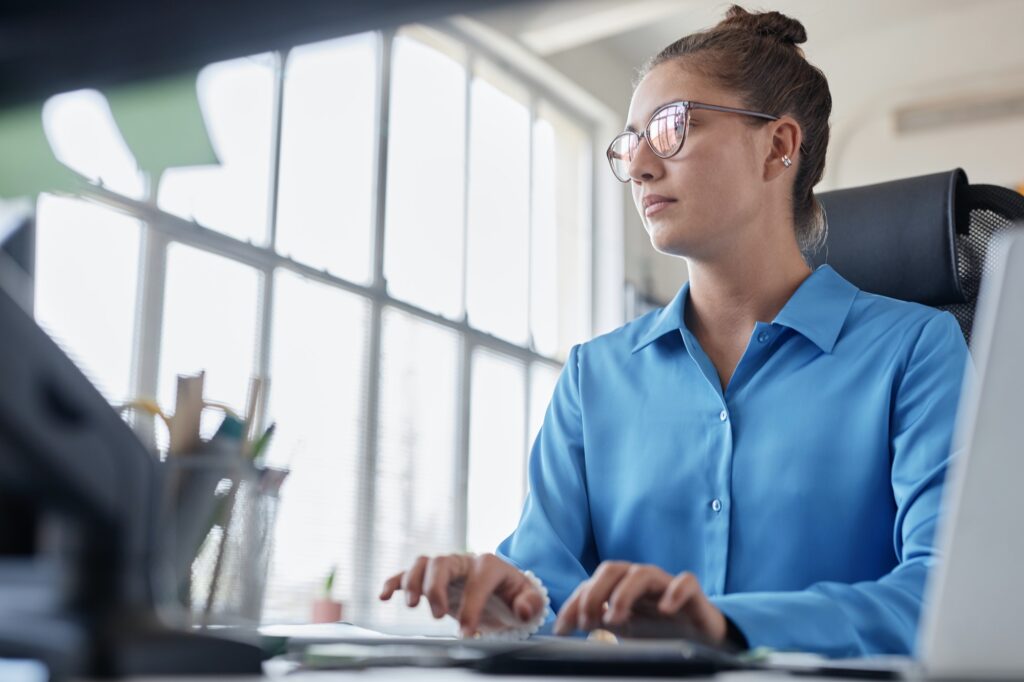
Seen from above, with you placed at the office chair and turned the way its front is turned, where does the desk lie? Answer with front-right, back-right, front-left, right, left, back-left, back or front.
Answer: front-left

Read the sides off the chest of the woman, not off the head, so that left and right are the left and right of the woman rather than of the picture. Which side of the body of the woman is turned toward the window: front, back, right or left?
right

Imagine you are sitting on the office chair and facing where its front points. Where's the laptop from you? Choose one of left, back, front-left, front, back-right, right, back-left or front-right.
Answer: front-left

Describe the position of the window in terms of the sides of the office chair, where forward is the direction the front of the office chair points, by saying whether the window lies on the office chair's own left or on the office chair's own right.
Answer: on the office chair's own right

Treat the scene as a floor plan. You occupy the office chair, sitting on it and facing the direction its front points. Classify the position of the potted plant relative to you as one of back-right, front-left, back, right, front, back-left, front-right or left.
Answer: right

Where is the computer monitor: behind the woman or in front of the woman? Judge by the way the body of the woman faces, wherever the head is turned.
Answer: in front

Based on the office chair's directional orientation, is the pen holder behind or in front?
in front

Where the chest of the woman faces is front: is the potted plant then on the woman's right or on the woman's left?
on the woman's right

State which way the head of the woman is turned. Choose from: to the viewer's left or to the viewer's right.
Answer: to the viewer's left

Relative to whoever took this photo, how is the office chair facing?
facing the viewer and to the left of the viewer

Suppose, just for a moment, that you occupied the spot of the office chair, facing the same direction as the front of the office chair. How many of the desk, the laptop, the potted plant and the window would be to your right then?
2
